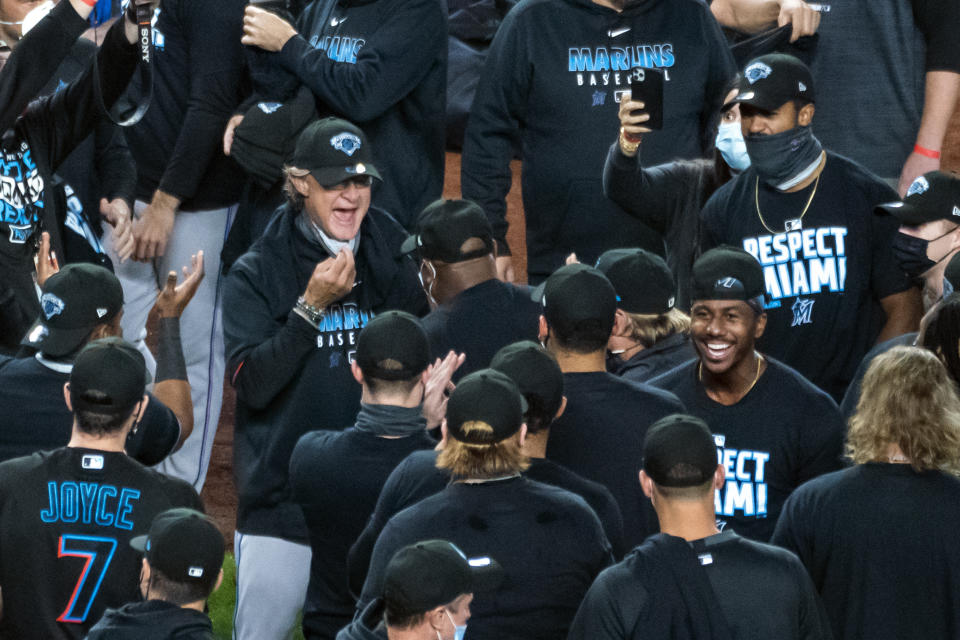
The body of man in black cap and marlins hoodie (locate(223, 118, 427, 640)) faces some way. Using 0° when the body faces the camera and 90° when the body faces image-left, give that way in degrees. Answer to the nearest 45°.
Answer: approximately 315°

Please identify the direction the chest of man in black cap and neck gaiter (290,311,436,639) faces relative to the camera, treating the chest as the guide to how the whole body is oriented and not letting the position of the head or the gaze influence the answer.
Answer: away from the camera

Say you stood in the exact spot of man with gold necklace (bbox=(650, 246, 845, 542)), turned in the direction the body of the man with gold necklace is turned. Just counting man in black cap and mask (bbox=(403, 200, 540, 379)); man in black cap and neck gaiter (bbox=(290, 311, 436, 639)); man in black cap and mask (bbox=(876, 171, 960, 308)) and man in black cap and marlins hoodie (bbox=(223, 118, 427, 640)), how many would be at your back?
1

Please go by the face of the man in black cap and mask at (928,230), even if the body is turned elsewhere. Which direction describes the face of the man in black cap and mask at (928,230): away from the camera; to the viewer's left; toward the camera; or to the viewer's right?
to the viewer's left

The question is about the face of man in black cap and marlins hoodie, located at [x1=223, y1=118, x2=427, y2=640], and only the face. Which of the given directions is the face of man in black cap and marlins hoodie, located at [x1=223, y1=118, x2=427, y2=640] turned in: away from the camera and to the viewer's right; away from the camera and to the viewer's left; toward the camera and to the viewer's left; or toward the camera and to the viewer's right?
toward the camera and to the viewer's right

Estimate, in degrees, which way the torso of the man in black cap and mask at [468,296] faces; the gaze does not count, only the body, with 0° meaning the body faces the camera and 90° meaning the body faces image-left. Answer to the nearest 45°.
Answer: approximately 135°

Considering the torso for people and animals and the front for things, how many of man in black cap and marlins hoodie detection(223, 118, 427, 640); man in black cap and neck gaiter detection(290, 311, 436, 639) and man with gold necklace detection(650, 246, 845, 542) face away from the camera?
1

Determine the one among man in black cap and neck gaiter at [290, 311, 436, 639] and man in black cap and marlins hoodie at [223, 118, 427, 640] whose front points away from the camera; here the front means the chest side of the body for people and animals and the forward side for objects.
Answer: man in black cap and neck gaiter at [290, 311, 436, 639]

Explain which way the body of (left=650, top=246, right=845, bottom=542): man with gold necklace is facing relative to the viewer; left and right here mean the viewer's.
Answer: facing the viewer and to the left of the viewer

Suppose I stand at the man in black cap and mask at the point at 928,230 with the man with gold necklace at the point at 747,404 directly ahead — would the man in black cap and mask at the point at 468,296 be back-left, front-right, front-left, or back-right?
front-right

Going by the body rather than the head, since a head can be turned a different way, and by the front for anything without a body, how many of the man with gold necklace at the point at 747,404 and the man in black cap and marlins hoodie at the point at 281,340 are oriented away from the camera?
0

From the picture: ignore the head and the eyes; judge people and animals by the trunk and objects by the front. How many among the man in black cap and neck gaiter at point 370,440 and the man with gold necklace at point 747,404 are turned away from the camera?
1

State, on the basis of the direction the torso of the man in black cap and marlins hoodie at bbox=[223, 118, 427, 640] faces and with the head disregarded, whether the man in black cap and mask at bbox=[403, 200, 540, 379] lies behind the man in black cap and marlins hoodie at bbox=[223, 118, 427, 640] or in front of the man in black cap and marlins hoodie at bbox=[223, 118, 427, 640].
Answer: in front

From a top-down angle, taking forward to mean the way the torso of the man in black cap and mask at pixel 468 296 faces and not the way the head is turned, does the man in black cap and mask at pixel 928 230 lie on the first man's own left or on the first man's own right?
on the first man's own right

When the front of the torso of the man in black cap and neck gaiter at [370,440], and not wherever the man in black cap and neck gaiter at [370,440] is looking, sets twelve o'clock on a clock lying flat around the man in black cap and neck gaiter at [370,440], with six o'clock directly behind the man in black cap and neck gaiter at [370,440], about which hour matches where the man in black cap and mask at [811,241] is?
the man in black cap and mask at [811,241] is roughly at 2 o'clock from the man in black cap and neck gaiter at [370,440].

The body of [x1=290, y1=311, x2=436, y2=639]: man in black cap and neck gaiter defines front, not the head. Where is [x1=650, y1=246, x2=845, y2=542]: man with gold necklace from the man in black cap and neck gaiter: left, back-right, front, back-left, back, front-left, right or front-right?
right

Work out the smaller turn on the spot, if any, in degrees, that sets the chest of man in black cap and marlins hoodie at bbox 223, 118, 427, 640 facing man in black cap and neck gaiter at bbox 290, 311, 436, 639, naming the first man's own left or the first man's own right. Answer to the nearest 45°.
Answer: approximately 45° to the first man's own right

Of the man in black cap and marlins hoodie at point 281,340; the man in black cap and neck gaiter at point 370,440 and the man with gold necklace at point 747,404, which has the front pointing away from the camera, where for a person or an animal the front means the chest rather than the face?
the man in black cap and neck gaiter at point 370,440
